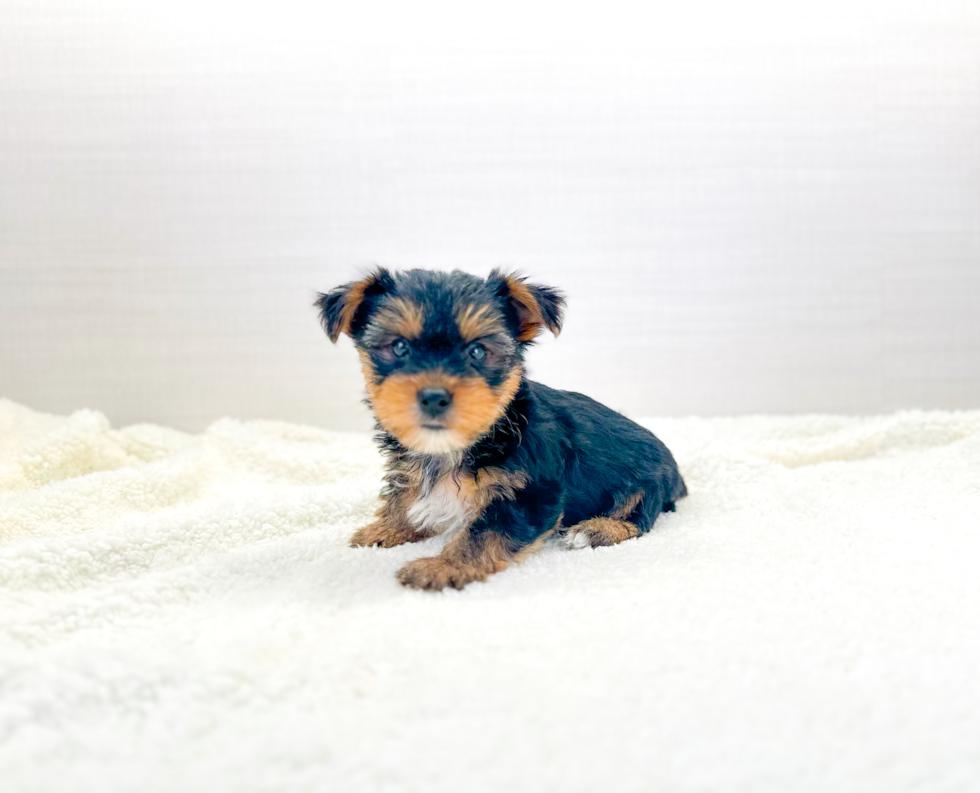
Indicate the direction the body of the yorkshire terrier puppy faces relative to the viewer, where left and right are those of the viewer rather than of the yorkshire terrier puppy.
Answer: facing the viewer and to the left of the viewer
